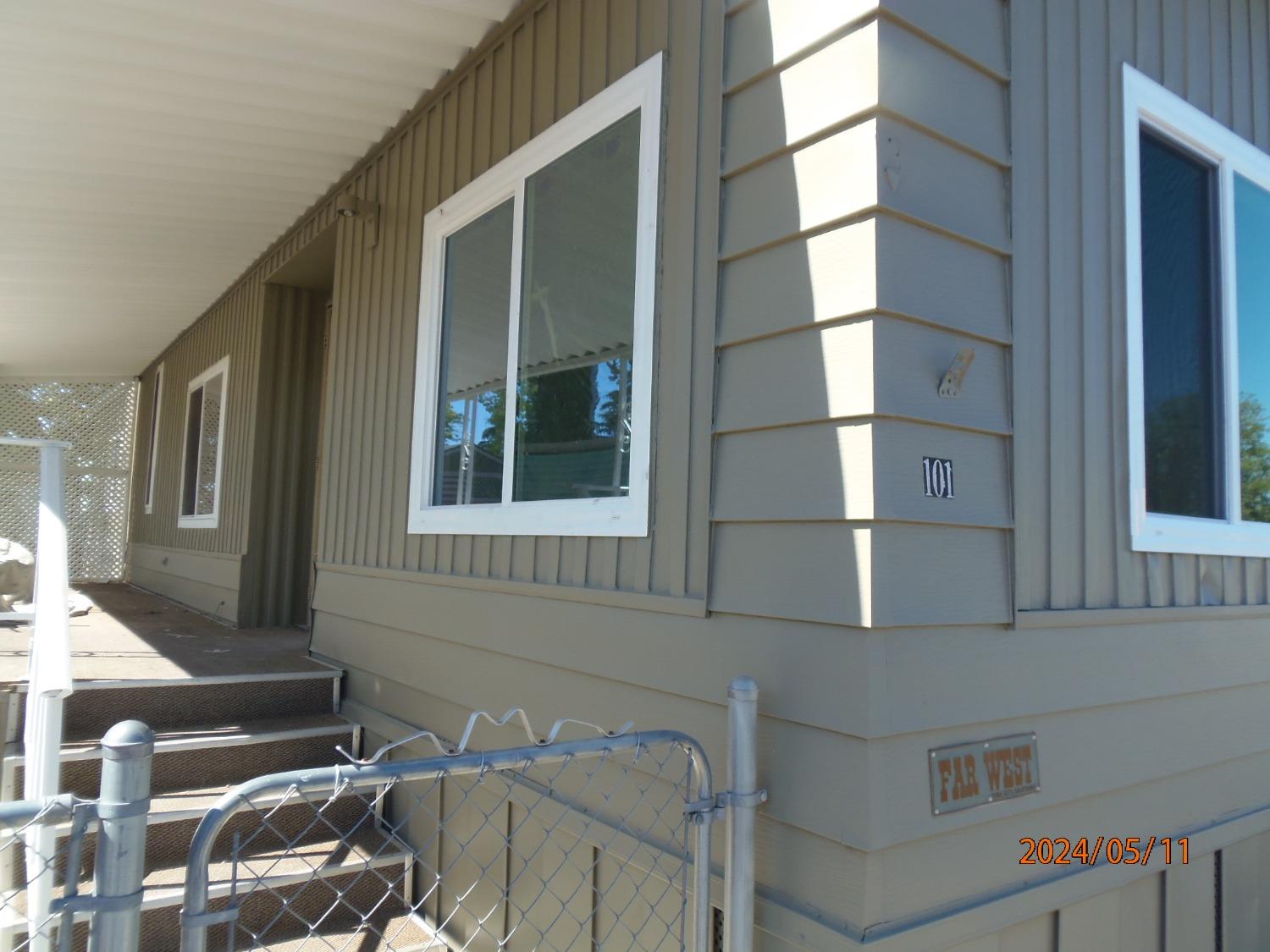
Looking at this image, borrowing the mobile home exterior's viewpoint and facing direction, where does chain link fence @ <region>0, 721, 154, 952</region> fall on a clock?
The chain link fence is roughly at 12 o'clock from the mobile home exterior.

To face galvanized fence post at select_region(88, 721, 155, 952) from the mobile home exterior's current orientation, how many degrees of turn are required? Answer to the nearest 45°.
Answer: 0° — it already faces it

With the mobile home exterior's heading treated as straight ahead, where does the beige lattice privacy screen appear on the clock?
The beige lattice privacy screen is roughly at 3 o'clock from the mobile home exterior.

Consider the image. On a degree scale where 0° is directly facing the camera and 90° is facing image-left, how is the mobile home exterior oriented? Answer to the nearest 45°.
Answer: approximately 45°

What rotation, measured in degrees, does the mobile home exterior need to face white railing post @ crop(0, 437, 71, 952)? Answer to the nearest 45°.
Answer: approximately 45° to its right
